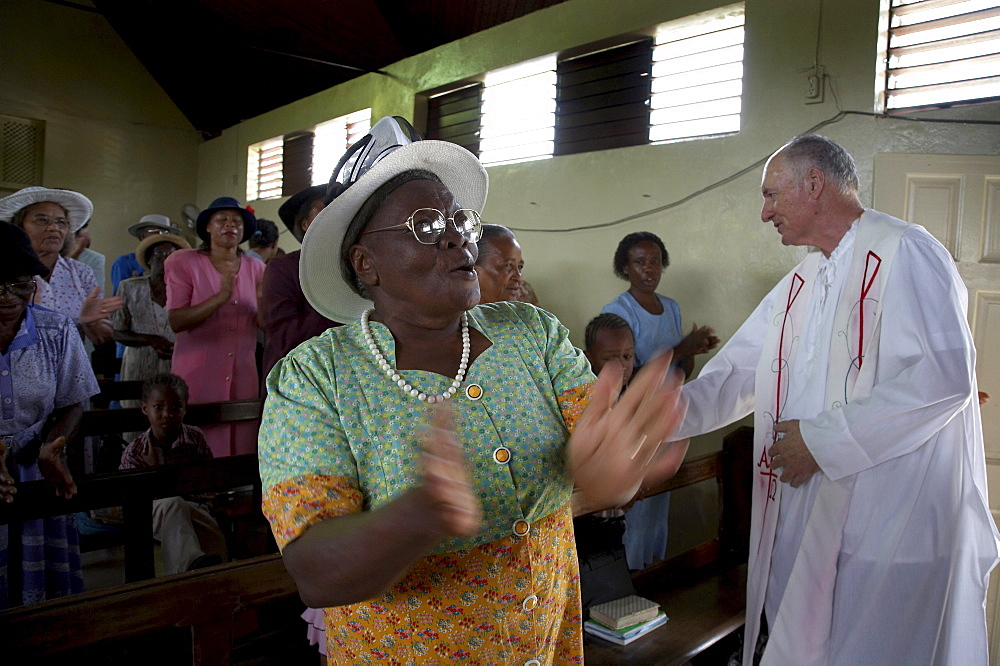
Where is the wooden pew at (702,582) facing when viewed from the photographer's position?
facing the viewer and to the right of the viewer

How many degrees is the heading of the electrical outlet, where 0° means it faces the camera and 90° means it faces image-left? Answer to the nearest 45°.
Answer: approximately 45°

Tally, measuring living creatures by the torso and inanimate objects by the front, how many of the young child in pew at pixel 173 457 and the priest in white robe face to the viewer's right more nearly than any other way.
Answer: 0

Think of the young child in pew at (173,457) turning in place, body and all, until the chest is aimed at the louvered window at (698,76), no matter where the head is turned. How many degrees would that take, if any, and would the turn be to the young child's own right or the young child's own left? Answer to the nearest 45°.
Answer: approximately 90° to the young child's own left

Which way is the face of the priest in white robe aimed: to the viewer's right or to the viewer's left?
to the viewer's left

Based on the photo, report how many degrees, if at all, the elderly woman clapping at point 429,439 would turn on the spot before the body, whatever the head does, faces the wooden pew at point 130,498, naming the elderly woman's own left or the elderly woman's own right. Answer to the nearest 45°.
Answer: approximately 180°

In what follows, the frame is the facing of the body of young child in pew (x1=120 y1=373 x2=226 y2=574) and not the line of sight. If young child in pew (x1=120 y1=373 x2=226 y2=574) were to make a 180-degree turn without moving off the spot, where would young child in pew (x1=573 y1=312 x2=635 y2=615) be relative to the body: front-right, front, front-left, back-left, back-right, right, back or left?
back-right

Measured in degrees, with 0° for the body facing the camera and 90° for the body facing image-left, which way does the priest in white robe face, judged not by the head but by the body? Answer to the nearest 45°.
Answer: approximately 45°

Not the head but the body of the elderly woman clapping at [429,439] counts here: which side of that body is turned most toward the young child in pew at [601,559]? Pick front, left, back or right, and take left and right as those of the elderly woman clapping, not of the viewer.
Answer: left

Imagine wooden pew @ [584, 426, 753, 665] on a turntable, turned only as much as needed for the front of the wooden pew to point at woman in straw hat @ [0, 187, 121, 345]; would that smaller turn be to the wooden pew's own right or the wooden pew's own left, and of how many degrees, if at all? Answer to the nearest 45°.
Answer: approximately 135° to the wooden pew's own right

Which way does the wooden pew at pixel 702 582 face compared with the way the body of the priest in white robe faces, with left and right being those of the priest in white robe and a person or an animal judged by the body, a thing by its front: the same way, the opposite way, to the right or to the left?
to the left

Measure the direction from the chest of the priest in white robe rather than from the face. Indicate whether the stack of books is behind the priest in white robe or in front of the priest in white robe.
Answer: in front

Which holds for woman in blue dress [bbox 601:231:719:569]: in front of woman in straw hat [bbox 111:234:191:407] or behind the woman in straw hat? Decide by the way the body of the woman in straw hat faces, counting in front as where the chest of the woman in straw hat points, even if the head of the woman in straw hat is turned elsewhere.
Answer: in front

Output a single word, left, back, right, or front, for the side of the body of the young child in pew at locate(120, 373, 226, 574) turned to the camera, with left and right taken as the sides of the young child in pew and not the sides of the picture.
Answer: front
